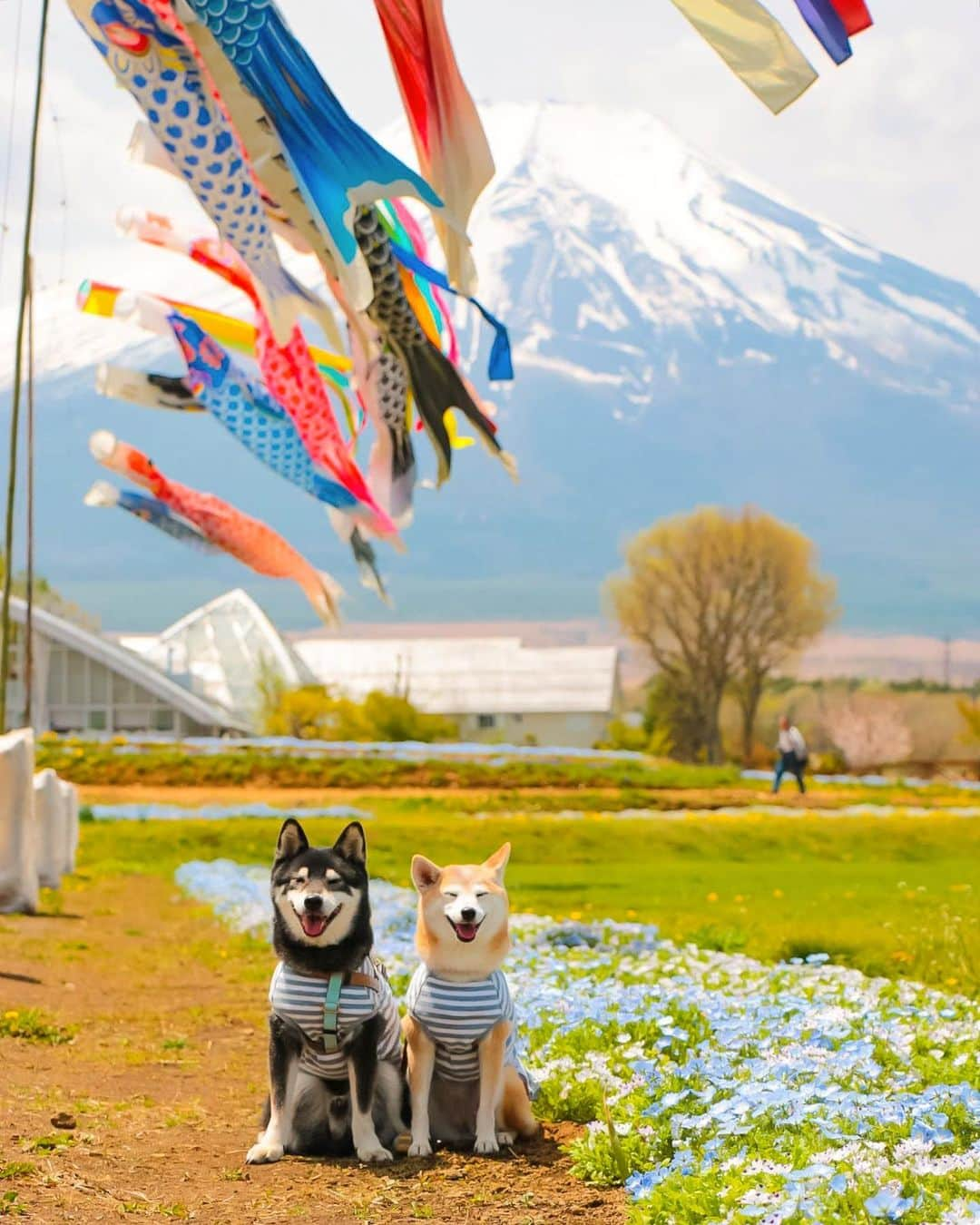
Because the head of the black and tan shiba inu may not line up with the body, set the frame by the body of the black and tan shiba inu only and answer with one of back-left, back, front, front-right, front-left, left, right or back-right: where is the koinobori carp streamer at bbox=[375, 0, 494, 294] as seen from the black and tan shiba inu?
back

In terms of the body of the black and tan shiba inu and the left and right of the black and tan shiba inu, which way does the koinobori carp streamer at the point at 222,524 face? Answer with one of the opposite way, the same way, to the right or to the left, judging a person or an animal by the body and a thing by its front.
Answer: to the right

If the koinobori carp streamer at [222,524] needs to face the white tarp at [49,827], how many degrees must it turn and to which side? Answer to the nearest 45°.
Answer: approximately 45° to its left

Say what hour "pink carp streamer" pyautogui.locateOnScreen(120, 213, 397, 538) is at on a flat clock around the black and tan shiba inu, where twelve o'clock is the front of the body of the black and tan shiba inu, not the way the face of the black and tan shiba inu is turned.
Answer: The pink carp streamer is roughly at 6 o'clock from the black and tan shiba inu.

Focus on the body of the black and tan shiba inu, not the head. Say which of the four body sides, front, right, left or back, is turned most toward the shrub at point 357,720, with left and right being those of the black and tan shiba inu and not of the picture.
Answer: back

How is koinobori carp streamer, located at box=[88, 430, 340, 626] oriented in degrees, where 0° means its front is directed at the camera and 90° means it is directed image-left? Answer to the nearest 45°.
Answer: approximately 90°

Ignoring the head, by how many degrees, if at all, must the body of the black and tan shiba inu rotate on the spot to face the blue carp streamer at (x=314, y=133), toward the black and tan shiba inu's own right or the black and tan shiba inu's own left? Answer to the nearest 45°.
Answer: approximately 180°

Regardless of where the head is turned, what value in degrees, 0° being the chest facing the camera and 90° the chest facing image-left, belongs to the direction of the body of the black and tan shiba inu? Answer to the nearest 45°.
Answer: approximately 0°

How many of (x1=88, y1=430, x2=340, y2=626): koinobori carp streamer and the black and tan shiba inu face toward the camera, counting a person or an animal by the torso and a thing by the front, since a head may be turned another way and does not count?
1
